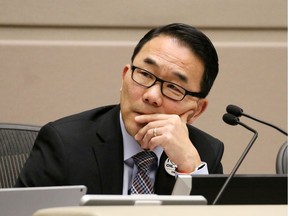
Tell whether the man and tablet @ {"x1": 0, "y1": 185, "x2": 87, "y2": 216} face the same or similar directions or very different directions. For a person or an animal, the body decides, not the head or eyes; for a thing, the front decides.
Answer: very different directions

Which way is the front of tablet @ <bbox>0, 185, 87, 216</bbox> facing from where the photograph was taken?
facing away from the viewer

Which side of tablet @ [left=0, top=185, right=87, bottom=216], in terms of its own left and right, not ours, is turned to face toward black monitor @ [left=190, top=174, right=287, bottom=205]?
right

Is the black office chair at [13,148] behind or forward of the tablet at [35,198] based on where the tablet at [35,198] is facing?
forward

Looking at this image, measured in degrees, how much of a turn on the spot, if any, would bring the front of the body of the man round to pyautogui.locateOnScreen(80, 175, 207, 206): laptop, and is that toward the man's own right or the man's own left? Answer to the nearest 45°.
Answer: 0° — they already face it

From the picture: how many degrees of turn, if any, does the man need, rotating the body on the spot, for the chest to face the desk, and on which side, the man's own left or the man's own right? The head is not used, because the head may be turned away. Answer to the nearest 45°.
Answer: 0° — they already face it

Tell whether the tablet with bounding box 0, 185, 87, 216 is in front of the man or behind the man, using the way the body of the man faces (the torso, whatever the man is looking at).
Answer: in front

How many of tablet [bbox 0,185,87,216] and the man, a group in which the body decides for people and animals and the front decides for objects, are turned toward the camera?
1
